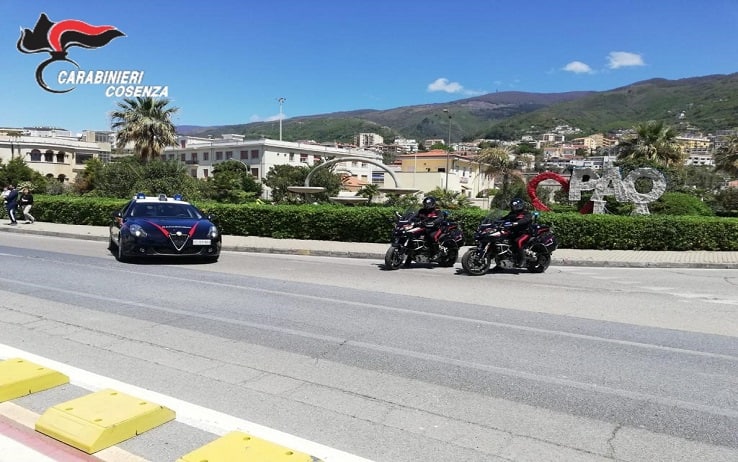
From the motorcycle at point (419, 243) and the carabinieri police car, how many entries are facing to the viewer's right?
0

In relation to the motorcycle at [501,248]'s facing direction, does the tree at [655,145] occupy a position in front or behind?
behind

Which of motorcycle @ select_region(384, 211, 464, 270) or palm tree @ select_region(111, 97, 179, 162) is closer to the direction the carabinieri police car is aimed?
the motorcycle

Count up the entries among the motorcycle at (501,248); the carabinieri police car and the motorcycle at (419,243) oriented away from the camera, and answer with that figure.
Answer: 0

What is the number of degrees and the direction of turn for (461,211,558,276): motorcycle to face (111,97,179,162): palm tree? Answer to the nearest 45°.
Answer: approximately 90° to its right

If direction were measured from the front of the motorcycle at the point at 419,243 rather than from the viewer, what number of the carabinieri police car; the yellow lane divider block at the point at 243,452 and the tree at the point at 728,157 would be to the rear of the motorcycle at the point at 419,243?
1

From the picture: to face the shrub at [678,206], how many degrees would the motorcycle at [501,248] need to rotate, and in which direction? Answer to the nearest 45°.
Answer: approximately 180°

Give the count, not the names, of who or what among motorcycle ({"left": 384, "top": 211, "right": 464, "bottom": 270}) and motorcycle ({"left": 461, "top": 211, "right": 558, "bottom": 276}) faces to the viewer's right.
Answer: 0

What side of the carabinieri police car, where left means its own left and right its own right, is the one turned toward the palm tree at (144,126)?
back

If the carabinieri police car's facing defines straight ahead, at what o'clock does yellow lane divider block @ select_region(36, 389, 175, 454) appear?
The yellow lane divider block is roughly at 12 o'clock from the carabinieri police car.

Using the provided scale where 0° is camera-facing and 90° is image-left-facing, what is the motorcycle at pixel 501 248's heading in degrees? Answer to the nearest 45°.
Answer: approximately 45°

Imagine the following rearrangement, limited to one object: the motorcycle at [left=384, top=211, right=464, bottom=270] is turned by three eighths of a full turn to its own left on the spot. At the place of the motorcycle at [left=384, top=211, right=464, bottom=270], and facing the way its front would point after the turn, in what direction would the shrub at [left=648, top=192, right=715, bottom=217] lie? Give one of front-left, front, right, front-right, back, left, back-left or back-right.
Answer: front-left

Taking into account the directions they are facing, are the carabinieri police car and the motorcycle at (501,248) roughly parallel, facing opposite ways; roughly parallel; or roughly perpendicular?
roughly perpendicular

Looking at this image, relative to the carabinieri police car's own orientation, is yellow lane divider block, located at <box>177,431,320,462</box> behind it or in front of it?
in front

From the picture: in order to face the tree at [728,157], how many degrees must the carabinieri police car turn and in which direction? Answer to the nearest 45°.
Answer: approximately 135° to its left

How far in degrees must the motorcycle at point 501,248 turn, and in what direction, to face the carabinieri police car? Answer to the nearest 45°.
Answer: approximately 45° to its right

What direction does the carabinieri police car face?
toward the camera

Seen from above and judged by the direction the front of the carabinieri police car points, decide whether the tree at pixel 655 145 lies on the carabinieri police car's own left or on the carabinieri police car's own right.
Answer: on the carabinieri police car's own left
